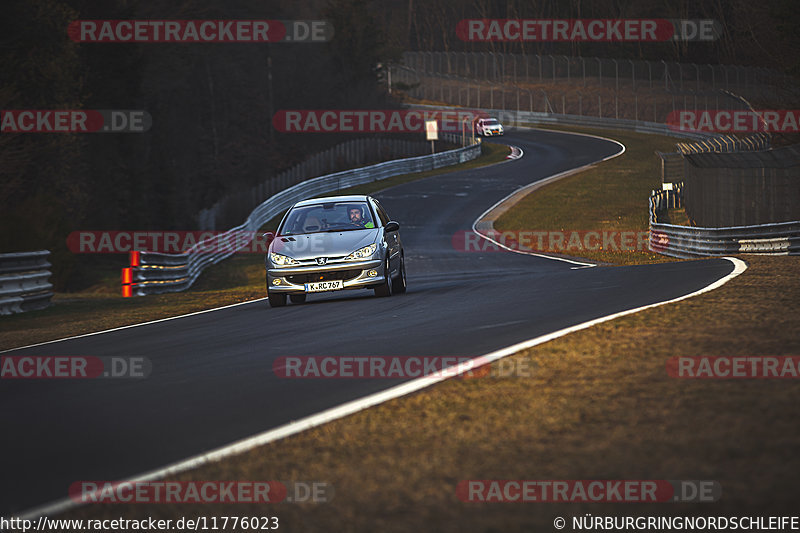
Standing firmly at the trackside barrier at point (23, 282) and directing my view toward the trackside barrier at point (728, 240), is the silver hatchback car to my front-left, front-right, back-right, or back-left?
front-right

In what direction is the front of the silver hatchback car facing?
toward the camera

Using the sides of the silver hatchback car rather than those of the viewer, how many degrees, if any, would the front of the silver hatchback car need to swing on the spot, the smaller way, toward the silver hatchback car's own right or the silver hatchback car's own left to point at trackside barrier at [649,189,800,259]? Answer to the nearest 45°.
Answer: approximately 135° to the silver hatchback car's own left

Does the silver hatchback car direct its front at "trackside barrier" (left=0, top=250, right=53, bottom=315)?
no

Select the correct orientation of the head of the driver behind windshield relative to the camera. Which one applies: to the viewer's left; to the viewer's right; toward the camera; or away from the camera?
toward the camera

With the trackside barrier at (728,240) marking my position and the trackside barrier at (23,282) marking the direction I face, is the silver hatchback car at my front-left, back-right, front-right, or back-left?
front-left
